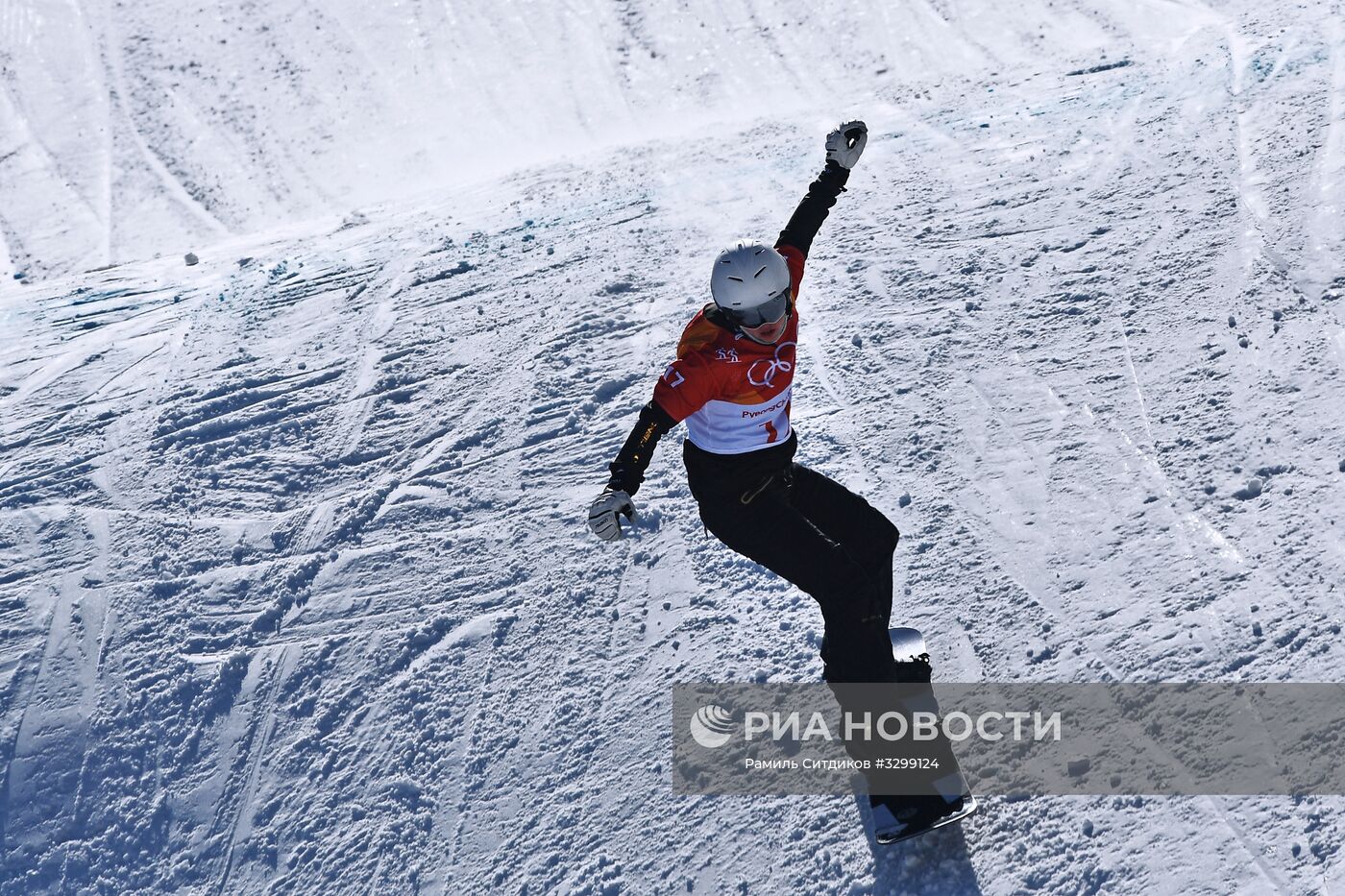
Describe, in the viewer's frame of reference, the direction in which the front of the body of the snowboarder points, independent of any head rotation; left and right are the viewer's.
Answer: facing the viewer and to the right of the viewer
